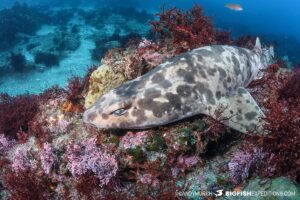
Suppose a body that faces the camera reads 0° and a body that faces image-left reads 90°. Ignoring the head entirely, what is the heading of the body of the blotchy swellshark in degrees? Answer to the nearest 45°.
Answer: approximately 45°

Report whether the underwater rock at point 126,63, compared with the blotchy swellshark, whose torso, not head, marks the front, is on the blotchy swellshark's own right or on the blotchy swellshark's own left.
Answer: on the blotchy swellshark's own right

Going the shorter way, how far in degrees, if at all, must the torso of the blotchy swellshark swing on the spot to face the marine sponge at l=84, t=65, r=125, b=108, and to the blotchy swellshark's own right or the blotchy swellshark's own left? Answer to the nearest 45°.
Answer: approximately 90° to the blotchy swellshark's own right
